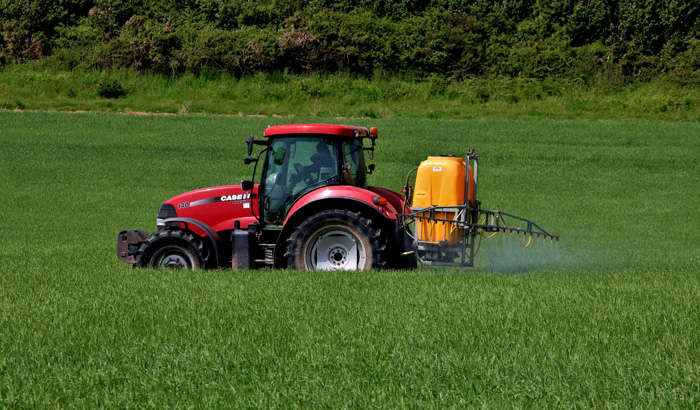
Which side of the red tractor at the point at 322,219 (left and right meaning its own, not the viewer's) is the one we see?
left

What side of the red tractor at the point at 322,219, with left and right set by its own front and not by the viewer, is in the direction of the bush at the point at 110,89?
right
